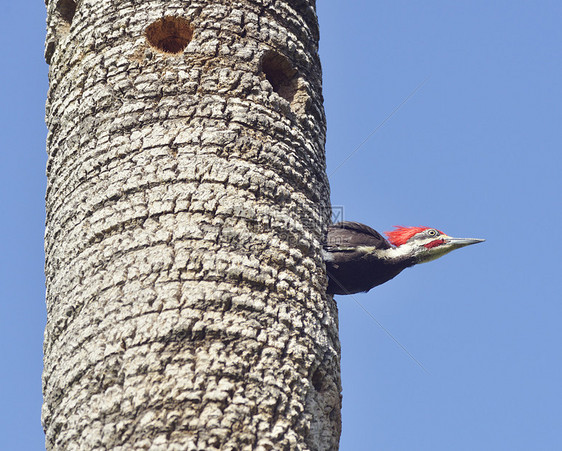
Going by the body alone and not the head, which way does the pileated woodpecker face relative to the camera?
to the viewer's right
